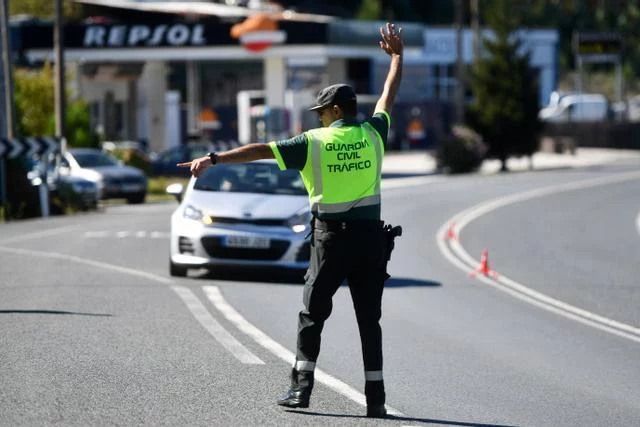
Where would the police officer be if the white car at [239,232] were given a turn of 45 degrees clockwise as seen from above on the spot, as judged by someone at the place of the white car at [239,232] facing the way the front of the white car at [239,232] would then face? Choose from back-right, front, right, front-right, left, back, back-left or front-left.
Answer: front-left

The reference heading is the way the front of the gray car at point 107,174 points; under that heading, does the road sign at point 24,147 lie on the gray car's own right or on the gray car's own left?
on the gray car's own right

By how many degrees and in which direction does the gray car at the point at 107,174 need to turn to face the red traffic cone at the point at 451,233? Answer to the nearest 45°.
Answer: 0° — it already faces it

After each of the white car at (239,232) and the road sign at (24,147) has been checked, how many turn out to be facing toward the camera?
2

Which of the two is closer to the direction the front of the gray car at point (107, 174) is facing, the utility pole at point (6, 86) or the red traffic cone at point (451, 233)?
the red traffic cone

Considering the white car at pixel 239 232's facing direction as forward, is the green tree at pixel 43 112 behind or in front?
behind

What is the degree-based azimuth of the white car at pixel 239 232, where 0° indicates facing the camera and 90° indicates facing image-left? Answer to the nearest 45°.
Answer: approximately 0°

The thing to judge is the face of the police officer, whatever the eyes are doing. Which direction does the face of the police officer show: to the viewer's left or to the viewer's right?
to the viewer's left

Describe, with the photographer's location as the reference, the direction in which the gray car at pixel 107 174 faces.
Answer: facing the viewer and to the right of the viewer

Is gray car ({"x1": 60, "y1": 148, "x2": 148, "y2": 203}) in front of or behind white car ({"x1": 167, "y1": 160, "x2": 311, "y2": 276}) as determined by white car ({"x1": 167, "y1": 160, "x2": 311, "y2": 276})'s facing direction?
behind

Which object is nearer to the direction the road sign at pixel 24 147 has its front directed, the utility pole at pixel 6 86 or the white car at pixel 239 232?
the white car
